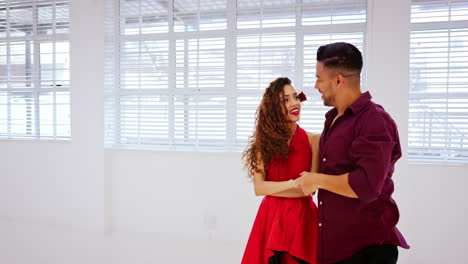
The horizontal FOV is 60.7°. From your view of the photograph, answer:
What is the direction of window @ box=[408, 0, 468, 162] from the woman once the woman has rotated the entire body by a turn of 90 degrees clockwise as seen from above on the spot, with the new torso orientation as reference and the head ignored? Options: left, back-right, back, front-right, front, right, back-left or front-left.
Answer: back

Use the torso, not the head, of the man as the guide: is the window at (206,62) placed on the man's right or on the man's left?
on the man's right

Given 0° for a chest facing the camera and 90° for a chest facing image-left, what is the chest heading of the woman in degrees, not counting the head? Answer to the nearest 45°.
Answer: approximately 315°

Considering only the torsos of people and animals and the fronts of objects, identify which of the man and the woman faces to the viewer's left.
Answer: the man

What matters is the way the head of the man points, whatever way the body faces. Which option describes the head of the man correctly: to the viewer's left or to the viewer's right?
to the viewer's left

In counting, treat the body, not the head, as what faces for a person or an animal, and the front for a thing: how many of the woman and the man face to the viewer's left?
1

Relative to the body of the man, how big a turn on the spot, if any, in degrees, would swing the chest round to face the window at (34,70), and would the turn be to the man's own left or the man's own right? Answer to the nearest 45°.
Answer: approximately 45° to the man's own right

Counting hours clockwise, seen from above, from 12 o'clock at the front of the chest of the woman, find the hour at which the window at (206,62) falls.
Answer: The window is roughly at 7 o'clock from the woman.

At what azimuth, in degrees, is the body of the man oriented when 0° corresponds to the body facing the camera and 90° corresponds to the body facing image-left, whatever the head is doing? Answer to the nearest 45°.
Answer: approximately 90°

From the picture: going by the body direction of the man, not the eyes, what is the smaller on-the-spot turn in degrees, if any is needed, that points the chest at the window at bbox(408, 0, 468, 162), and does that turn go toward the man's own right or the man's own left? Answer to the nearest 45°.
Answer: approximately 90° to the man's own right

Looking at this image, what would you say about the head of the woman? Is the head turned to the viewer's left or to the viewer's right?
to the viewer's right
